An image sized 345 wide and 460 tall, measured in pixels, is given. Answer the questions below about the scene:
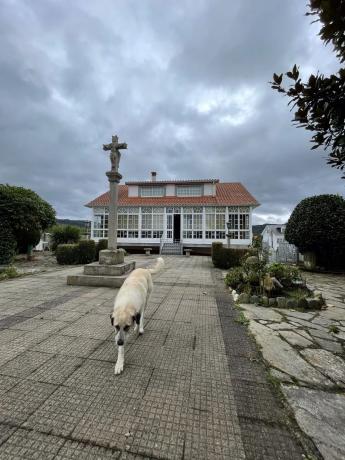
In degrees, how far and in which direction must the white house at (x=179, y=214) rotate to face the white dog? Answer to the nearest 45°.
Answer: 0° — it already faces it

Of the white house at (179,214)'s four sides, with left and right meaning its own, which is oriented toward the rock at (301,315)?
front

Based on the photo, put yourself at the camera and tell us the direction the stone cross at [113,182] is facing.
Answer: facing the viewer

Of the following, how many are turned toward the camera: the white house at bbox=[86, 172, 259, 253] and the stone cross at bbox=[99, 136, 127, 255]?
2

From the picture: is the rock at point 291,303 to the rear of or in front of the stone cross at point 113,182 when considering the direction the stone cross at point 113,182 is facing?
in front

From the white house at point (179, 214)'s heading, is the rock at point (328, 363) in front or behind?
in front

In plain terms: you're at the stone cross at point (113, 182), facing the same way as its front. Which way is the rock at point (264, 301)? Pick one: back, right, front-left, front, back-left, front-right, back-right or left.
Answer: front-left

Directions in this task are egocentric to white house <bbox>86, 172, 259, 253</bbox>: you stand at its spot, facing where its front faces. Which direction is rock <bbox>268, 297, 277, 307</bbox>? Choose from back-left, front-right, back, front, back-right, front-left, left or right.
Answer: front

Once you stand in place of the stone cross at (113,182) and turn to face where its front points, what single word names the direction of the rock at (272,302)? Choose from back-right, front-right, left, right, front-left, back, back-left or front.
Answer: front-left

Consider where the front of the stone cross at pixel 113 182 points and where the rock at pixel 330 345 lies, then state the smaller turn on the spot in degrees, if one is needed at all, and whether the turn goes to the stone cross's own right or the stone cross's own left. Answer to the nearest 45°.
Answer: approximately 45° to the stone cross's own left

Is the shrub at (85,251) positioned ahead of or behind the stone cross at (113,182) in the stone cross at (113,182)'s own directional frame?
behind

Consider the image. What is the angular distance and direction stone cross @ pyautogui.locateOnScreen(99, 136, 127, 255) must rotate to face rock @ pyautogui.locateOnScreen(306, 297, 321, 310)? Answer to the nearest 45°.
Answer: approximately 45° to its left

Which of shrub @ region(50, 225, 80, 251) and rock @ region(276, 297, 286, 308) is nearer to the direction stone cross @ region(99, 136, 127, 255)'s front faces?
the rock

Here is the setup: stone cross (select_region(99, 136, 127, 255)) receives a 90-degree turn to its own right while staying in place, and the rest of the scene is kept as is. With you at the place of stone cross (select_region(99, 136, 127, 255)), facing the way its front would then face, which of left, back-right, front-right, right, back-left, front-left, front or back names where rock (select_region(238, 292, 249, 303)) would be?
back-left

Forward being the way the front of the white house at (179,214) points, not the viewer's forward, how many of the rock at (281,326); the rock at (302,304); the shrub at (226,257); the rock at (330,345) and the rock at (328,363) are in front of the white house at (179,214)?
5

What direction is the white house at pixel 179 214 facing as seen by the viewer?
toward the camera
